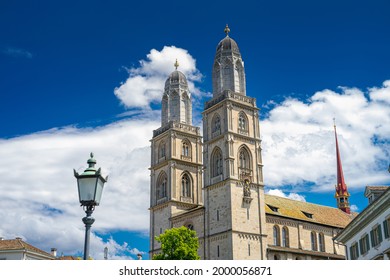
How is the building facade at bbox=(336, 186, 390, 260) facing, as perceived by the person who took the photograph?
facing the viewer and to the left of the viewer
